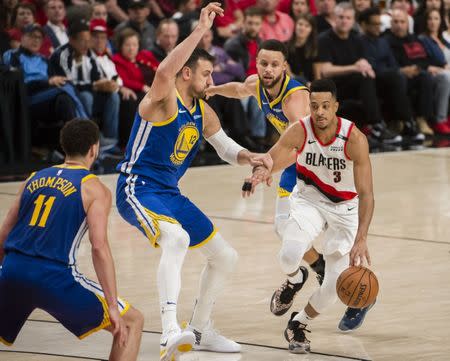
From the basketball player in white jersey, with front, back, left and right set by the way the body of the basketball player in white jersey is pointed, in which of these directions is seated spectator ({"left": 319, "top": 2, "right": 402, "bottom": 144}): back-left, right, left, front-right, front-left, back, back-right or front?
back

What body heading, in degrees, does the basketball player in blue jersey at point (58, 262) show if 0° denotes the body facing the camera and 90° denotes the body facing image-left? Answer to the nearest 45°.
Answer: approximately 225°

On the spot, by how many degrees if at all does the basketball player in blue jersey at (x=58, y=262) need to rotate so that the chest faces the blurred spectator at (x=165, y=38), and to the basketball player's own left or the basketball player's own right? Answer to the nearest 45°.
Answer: approximately 45° to the basketball player's own left

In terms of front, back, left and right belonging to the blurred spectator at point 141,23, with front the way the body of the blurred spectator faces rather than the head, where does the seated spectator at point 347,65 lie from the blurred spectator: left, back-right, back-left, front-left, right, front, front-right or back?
left

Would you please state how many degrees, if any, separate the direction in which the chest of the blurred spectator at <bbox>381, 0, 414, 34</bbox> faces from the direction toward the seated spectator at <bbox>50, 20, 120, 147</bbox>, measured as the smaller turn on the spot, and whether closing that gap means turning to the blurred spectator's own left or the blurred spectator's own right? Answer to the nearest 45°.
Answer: approximately 45° to the blurred spectator's own right

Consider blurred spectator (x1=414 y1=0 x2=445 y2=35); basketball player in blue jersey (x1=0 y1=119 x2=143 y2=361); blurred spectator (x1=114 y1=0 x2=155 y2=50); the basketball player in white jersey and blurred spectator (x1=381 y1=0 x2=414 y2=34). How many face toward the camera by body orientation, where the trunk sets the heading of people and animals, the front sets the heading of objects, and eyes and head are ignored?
4

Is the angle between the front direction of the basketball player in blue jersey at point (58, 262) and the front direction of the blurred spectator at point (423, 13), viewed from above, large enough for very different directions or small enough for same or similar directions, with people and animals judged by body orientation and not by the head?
very different directions

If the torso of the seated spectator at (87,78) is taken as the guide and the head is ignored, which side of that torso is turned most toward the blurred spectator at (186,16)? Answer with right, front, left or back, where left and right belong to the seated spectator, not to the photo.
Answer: left

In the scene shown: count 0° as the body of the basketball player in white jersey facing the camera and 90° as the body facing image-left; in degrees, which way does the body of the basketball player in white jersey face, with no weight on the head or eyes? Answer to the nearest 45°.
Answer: approximately 0°

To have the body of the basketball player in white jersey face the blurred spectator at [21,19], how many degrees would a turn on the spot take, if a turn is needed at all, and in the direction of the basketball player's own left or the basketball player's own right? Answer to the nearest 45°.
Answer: approximately 135° to the basketball player's own right

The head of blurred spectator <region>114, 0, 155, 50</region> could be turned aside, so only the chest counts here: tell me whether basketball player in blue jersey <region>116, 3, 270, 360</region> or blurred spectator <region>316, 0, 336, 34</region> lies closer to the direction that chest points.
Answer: the basketball player in blue jersey

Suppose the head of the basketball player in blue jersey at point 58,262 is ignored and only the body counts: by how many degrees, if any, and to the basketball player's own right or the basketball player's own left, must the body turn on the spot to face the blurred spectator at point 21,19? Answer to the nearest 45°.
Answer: approximately 45° to the basketball player's own left

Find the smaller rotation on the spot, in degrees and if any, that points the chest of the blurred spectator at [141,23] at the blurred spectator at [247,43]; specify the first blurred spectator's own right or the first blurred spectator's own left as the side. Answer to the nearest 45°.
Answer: approximately 90° to the first blurred spectator's own left

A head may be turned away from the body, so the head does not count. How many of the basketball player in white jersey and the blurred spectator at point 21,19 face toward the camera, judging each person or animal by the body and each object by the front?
2

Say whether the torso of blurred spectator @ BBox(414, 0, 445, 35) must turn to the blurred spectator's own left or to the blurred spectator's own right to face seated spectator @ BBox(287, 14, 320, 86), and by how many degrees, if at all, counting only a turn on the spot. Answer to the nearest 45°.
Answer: approximately 45° to the blurred spectator's own right

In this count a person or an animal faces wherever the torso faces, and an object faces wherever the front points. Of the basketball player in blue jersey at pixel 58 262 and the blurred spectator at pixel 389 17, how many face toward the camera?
1

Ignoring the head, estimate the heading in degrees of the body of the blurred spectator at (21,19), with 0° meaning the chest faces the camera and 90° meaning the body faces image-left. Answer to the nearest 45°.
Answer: approximately 0°
